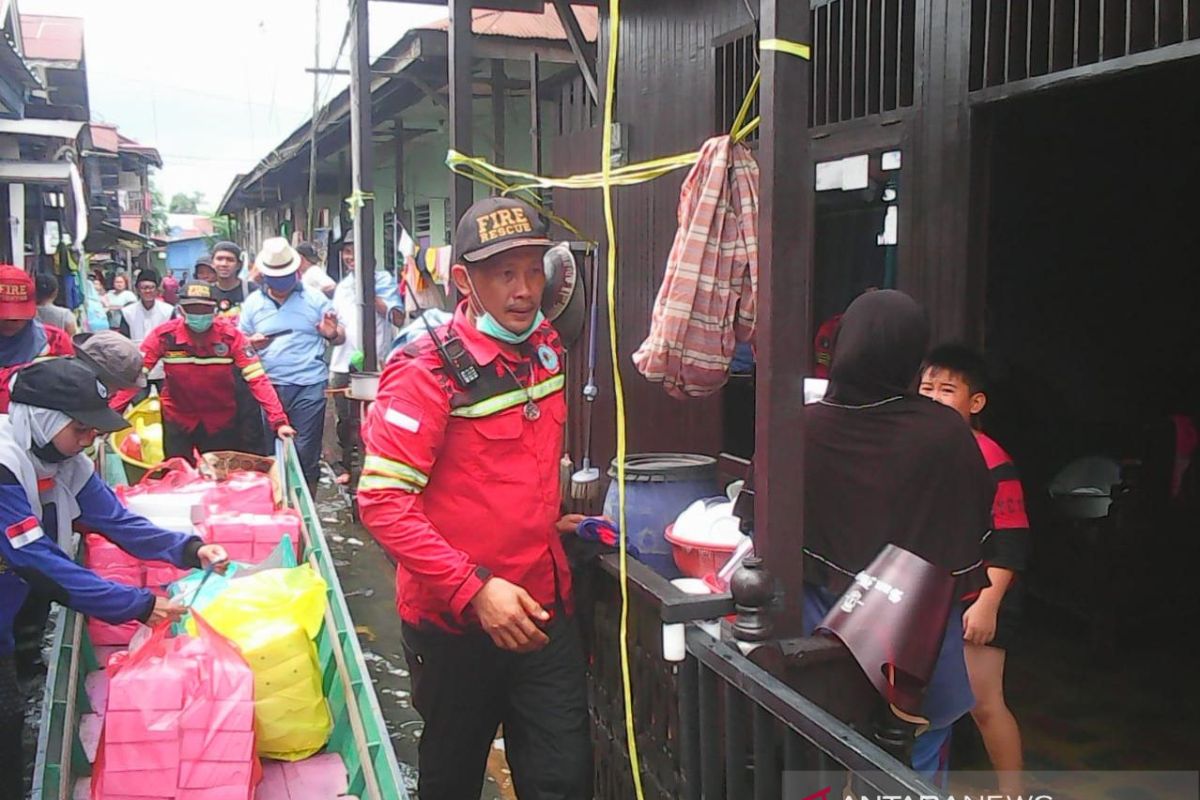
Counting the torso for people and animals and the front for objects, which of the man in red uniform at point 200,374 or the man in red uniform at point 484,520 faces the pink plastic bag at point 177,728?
the man in red uniform at point 200,374

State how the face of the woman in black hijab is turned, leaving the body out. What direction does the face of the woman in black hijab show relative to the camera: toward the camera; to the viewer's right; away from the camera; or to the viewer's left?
away from the camera

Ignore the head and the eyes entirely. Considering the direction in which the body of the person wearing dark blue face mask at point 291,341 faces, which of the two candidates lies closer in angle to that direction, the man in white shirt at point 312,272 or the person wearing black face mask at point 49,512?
the person wearing black face mask

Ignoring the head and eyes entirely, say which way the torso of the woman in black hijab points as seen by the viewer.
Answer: away from the camera

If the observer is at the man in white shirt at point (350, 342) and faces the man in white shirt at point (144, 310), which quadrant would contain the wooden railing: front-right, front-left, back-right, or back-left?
back-left

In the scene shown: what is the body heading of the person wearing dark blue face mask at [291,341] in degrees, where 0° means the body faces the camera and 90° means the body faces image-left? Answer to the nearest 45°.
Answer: approximately 0°

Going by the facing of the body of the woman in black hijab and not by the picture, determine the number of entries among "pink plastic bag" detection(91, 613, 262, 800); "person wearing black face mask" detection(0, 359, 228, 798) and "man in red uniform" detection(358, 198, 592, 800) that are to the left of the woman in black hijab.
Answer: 3

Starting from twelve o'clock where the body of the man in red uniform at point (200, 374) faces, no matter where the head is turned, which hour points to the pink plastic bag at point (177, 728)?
The pink plastic bag is roughly at 12 o'clock from the man in red uniform.
